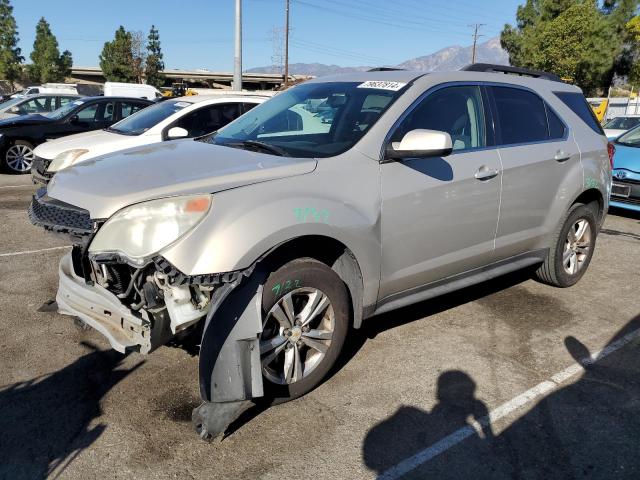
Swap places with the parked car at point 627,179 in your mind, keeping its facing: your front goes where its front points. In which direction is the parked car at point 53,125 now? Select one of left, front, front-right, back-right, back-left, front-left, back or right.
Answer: front-right

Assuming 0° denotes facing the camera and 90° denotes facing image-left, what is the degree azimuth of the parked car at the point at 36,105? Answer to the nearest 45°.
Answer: approximately 45°

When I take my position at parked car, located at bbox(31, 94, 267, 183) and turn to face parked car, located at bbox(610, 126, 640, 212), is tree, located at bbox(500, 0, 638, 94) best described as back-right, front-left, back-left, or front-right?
front-left

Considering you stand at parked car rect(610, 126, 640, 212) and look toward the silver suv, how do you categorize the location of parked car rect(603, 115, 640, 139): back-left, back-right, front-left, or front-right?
back-right

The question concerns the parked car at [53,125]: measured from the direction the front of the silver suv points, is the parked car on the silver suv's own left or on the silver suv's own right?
on the silver suv's own right

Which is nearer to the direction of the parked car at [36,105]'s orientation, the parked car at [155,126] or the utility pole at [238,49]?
the parked car

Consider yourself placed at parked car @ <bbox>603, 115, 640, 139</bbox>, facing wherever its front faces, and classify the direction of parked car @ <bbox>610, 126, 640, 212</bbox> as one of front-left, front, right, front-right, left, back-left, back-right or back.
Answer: front-left

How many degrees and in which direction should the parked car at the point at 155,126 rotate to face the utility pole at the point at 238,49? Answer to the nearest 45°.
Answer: approximately 135° to its right

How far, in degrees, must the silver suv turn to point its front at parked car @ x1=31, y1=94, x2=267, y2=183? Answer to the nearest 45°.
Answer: approximately 90° to its right

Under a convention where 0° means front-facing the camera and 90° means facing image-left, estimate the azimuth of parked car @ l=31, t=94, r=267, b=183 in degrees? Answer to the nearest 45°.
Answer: approximately 45°

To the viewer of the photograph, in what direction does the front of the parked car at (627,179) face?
facing the viewer and to the left of the viewer

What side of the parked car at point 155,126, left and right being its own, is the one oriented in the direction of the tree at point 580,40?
back

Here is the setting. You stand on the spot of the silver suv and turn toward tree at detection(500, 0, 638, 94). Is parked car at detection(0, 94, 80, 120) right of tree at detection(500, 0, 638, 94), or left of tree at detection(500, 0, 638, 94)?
left

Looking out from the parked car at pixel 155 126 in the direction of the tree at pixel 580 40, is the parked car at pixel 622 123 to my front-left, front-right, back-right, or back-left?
front-right
